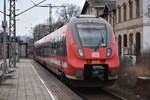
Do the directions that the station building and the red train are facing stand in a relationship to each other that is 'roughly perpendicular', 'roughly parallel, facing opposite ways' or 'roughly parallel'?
roughly perpendicular

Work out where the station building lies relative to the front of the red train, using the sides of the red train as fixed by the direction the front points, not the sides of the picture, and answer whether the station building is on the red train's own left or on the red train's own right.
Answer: on the red train's own left

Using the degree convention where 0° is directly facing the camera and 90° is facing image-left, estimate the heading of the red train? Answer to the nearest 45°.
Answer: approximately 315°

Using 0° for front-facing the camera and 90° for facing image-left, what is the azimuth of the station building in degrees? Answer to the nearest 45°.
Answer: approximately 45°
